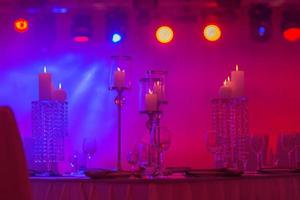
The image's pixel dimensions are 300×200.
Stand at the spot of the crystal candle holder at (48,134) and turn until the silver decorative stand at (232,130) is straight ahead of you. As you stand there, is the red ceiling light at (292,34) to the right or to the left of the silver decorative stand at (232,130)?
left

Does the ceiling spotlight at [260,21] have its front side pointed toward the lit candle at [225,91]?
yes

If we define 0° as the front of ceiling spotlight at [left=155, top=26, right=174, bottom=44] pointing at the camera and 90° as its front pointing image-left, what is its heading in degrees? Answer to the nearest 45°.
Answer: approximately 0°

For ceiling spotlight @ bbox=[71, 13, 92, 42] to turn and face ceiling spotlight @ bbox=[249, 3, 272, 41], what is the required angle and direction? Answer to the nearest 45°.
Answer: approximately 90° to its left

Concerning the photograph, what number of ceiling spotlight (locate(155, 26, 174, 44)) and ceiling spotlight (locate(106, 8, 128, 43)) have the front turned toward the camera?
2

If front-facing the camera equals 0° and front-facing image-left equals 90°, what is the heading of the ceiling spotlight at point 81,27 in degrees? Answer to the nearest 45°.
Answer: approximately 0°
